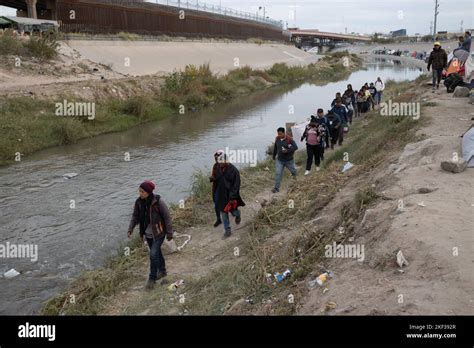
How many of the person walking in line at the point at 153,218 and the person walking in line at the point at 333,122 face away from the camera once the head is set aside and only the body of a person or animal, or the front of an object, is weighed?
0

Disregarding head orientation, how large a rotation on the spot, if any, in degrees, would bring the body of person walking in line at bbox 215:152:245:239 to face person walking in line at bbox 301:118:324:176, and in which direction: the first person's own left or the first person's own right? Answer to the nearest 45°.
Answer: approximately 180°

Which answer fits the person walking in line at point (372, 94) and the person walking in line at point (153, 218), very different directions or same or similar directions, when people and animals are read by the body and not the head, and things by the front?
same or similar directions

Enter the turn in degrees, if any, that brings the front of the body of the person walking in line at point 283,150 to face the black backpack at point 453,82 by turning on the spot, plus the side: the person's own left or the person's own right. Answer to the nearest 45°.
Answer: approximately 180°

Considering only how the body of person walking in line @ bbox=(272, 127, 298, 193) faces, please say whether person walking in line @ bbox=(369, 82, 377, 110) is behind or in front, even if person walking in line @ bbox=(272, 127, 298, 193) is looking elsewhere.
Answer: behind

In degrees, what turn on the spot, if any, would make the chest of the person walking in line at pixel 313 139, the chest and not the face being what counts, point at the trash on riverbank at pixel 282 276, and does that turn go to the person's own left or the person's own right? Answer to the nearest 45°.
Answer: approximately 45° to the person's own left

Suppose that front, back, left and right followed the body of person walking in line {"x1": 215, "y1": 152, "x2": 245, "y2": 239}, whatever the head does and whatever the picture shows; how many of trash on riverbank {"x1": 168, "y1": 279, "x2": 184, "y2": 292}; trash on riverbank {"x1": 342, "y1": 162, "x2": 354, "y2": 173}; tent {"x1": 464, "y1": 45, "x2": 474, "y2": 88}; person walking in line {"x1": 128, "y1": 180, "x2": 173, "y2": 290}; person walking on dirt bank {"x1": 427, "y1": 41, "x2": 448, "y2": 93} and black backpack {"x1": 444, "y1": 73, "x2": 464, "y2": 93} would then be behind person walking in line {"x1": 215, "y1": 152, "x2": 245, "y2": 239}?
4

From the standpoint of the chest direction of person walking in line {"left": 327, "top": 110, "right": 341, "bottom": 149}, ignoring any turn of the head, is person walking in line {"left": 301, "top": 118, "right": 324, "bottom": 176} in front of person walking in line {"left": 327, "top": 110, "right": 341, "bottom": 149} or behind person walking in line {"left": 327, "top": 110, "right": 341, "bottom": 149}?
in front

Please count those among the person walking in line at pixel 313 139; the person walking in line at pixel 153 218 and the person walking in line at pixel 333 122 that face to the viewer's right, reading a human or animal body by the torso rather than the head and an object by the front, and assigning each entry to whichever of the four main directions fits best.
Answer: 0

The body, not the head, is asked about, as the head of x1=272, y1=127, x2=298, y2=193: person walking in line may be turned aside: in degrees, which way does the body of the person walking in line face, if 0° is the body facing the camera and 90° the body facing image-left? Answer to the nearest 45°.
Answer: approximately 45°

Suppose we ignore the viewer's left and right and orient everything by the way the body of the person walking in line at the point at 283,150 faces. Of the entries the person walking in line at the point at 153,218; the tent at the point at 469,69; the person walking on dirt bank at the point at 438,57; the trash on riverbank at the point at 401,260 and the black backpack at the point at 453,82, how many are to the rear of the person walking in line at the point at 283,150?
3

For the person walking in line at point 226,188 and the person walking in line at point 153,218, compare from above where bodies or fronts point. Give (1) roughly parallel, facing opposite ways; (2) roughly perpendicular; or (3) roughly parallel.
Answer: roughly parallel

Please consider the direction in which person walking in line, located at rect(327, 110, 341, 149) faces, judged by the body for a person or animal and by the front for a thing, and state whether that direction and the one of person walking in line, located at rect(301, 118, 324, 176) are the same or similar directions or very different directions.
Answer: same or similar directions

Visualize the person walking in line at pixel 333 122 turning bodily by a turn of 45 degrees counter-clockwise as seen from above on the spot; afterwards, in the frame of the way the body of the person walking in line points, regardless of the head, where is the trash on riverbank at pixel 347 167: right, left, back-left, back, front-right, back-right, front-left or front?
front

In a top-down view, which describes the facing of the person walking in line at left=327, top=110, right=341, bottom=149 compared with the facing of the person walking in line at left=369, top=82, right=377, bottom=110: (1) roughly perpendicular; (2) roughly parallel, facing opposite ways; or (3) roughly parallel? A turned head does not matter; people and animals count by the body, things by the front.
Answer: roughly parallel

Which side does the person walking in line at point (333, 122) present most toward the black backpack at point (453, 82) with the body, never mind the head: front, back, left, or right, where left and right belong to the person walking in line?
back

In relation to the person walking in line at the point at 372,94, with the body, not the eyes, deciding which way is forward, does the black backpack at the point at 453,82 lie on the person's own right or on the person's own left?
on the person's own left

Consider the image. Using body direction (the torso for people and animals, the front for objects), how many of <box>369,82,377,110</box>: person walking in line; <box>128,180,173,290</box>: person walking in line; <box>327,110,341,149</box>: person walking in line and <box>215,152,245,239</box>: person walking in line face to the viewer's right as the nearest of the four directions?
0

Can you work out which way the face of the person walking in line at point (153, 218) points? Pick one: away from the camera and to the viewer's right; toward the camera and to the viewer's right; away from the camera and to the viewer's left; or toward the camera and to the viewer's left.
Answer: toward the camera and to the viewer's left

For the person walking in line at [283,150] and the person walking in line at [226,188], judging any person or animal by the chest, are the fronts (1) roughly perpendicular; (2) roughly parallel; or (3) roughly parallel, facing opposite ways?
roughly parallel
